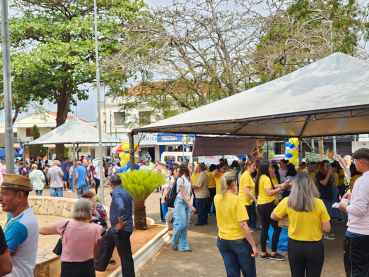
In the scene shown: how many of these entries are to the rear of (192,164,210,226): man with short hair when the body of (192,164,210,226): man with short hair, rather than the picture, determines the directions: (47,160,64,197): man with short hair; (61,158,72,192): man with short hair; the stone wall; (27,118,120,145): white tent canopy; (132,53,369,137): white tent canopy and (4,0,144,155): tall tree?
1

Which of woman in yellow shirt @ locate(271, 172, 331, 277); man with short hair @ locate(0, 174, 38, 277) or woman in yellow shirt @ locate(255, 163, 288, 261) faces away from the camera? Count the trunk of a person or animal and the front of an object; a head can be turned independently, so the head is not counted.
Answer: woman in yellow shirt @ locate(271, 172, 331, 277)

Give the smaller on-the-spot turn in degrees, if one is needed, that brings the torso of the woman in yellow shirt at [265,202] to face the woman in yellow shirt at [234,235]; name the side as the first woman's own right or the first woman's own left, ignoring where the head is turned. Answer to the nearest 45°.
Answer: approximately 90° to the first woman's own right

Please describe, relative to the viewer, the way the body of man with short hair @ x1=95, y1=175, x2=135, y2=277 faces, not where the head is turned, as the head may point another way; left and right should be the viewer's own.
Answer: facing away from the viewer and to the left of the viewer

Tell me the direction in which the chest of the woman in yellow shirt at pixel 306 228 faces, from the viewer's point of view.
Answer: away from the camera

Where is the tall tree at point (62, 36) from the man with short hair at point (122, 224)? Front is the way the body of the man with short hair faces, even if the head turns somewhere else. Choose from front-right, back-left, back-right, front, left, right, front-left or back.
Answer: front-right

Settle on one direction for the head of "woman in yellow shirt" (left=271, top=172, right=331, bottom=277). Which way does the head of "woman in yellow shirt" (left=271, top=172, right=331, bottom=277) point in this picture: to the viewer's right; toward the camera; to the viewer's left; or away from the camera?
away from the camera

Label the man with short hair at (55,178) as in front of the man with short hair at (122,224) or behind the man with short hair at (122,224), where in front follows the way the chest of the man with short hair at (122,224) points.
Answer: in front

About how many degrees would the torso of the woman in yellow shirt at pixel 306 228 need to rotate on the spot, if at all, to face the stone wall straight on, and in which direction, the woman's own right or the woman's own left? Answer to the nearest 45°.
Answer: approximately 45° to the woman's own left

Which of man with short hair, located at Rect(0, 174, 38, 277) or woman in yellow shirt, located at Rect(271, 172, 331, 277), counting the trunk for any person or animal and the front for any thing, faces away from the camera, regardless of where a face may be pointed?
the woman in yellow shirt
